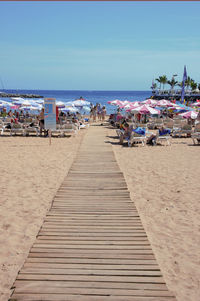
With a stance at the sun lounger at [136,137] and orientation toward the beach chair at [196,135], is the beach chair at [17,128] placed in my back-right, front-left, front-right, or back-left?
back-left

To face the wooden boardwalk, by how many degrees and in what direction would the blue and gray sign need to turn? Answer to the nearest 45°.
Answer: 0° — it already faces it

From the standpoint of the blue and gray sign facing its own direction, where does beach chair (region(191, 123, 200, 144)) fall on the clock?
The beach chair is roughly at 9 o'clock from the blue and gray sign.

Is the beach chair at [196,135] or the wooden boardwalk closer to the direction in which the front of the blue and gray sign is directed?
the wooden boardwalk

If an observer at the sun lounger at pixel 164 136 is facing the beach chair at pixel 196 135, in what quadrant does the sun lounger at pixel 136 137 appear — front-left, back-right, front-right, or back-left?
back-right

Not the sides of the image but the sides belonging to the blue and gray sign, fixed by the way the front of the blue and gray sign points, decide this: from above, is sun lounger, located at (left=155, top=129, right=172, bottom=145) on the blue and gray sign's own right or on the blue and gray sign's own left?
on the blue and gray sign's own left

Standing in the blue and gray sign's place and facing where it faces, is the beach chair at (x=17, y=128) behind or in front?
behind

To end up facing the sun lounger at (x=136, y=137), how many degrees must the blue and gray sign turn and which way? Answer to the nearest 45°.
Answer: approximately 90° to its left

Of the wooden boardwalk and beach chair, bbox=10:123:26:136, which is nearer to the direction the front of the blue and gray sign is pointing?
the wooden boardwalk

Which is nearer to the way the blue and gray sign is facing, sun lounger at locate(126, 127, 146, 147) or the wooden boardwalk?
the wooden boardwalk

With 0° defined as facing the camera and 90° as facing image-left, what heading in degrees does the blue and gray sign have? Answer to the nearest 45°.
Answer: approximately 0°
